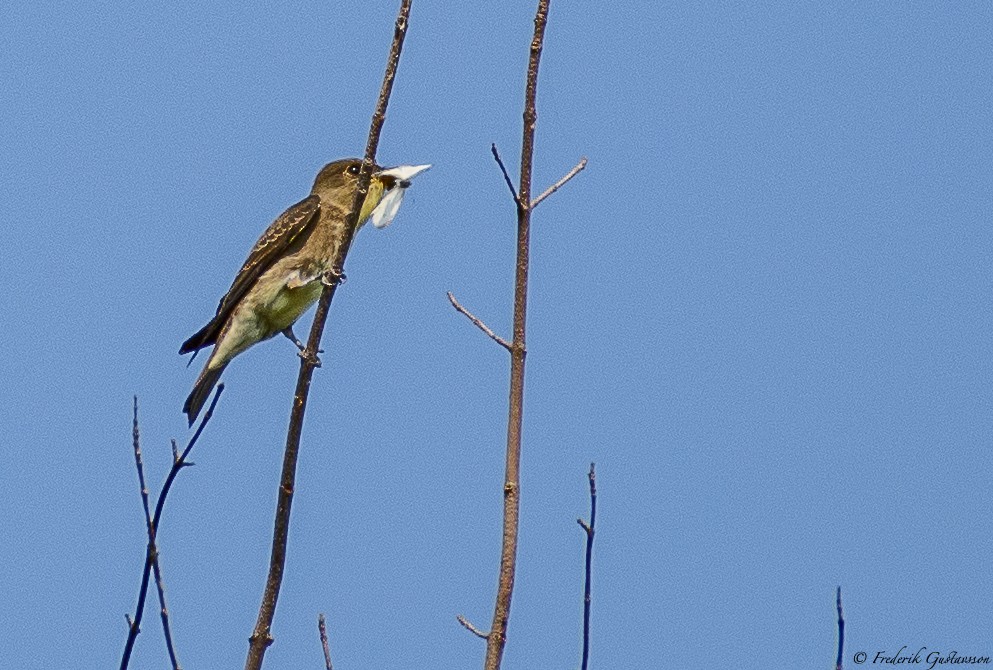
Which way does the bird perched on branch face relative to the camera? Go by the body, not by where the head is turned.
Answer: to the viewer's right
